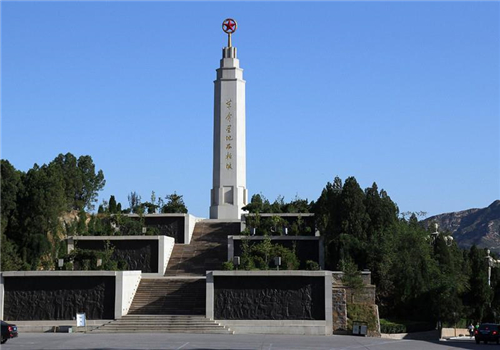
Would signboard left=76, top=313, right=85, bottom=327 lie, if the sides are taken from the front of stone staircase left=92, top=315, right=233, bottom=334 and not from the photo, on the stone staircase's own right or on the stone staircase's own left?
on the stone staircase's own right

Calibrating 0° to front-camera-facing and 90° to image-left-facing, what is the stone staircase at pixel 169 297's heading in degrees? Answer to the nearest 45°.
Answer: approximately 0°

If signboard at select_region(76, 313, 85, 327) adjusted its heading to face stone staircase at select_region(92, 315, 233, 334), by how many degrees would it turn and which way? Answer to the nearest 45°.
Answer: approximately 90° to its left

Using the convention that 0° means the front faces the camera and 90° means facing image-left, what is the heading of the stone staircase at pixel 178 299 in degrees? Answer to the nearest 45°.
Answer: approximately 0°

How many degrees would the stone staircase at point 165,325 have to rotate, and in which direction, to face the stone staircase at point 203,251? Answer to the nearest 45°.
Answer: approximately 180°

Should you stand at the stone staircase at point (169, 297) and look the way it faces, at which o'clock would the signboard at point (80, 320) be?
The signboard is roughly at 2 o'clock from the stone staircase.

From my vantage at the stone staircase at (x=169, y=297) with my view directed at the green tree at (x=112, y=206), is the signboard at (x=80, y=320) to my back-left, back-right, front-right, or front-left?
back-left

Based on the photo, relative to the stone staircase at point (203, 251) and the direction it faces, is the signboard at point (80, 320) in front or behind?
in front

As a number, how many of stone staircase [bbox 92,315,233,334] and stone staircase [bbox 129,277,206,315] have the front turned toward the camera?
2

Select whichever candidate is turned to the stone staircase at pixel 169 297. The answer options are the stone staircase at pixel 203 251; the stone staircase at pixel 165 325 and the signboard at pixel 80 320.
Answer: the stone staircase at pixel 203 251

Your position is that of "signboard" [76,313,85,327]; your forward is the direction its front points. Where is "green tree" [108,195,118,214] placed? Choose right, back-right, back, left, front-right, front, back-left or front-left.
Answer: back
